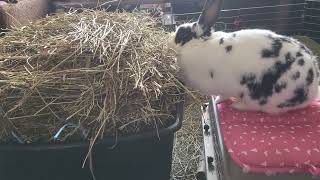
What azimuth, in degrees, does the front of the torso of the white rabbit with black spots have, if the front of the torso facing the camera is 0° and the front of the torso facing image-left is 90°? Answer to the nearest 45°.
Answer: approximately 90°
